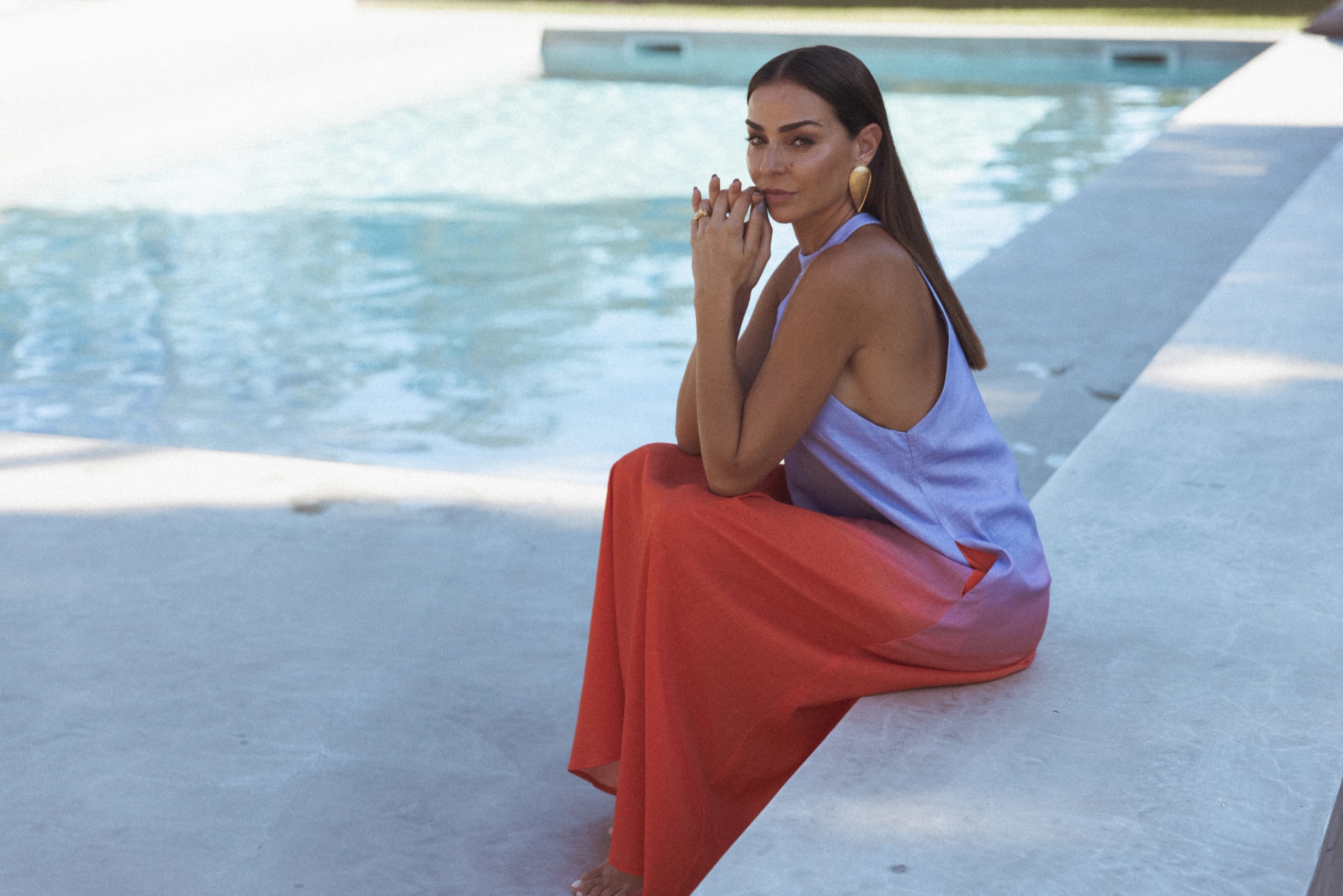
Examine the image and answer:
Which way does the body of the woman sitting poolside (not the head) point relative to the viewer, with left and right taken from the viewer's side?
facing to the left of the viewer
